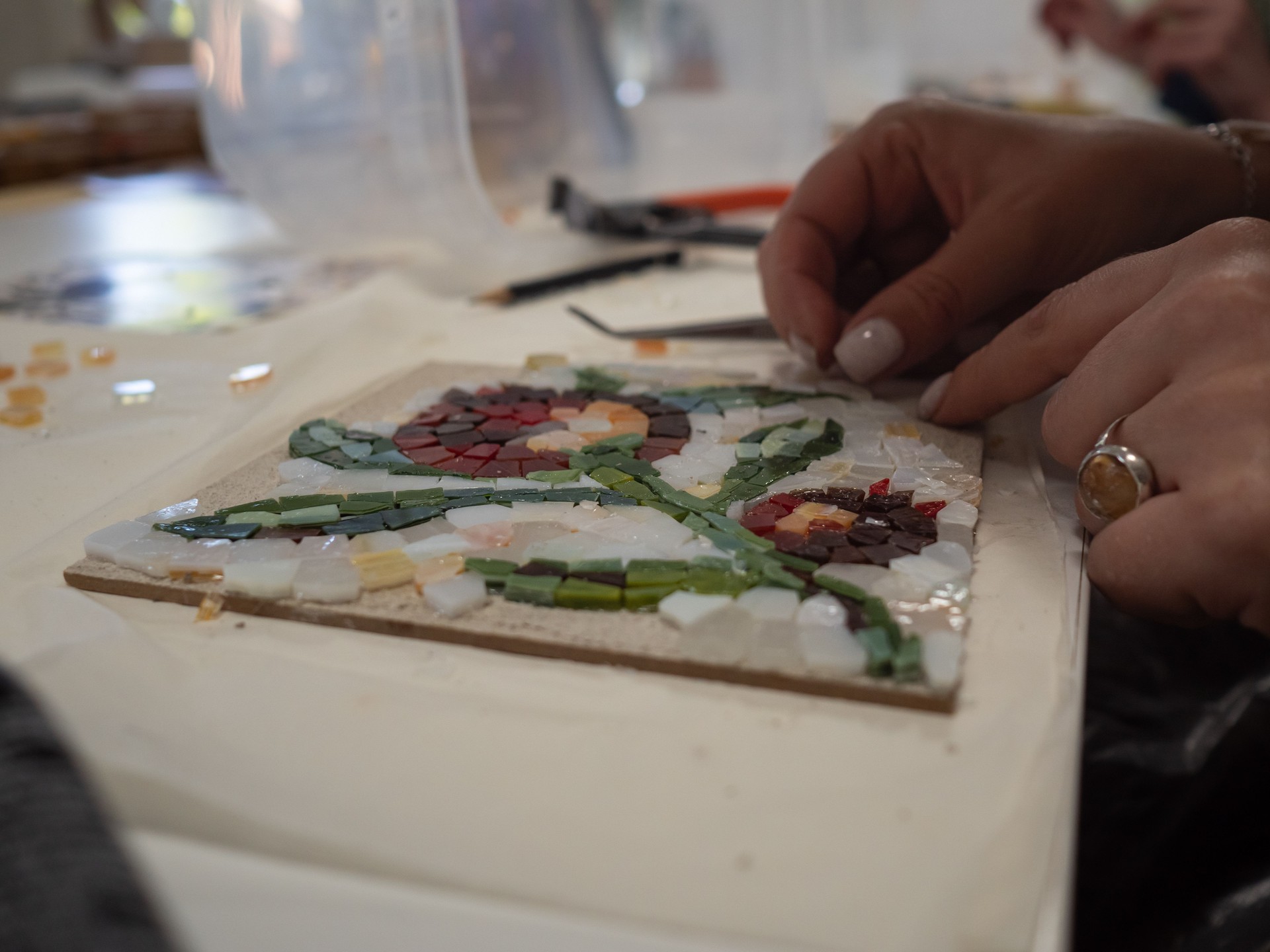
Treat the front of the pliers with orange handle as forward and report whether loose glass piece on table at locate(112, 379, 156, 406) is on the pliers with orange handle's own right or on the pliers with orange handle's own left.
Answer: on the pliers with orange handle's own left

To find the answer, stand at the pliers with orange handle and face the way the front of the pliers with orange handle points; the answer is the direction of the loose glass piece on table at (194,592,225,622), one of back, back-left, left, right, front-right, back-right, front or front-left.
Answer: left

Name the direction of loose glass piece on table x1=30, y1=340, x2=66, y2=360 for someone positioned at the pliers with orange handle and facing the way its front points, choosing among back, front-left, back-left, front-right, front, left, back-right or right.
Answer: front-left

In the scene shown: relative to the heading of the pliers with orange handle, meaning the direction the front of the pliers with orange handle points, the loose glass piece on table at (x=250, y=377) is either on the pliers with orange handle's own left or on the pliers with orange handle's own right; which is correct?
on the pliers with orange handle's own left

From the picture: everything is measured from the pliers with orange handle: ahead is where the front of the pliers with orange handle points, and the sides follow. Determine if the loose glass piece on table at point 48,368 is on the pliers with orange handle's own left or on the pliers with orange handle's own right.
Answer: on the pliers with orange handle's own left

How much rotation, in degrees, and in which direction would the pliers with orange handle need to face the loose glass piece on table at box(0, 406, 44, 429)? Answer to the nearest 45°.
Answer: approximately 45° to its left

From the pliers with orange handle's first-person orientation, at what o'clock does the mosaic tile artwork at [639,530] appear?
The mosaic tile artwork is roughly at 9 o'clock from the pliers with orange handle.

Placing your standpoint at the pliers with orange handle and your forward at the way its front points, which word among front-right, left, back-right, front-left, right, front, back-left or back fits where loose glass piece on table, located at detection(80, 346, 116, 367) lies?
front-left

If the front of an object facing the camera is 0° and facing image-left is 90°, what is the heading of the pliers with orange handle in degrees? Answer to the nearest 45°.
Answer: approximately 90°
